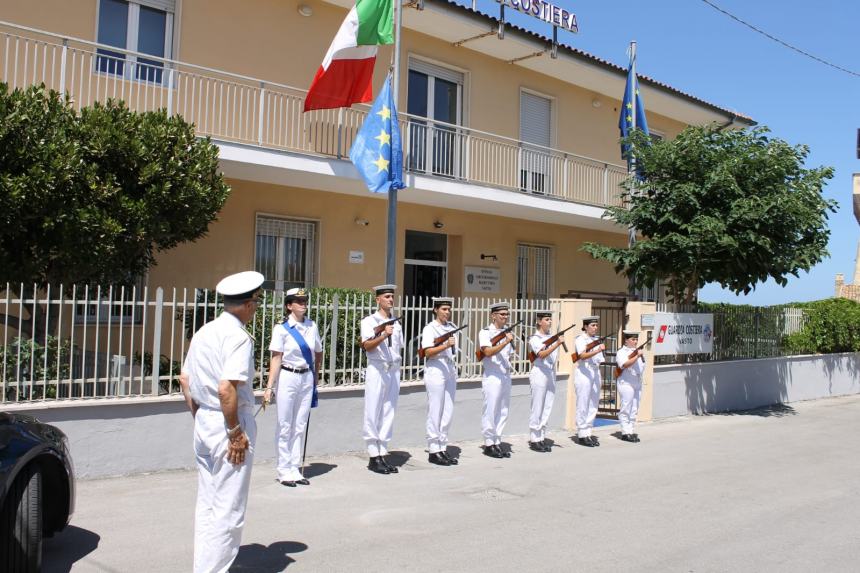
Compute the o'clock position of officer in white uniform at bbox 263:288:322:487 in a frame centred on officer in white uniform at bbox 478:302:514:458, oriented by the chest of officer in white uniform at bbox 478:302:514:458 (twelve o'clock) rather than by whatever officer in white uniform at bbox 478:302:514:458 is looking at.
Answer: officer in white uniform at bbox 263:288:322:487 is roughly at 3 o'clock from officer in white uniform at bbox 478:302:514:458.

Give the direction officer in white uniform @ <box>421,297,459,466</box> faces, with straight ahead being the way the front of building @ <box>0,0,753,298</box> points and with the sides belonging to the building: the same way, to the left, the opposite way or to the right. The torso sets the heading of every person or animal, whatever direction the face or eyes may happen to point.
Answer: the same way

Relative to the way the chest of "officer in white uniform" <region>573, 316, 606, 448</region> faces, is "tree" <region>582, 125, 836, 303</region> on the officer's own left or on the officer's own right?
on the officer's own left

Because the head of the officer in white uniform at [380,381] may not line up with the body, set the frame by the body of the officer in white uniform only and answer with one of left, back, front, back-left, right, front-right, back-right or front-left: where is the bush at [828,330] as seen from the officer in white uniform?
left

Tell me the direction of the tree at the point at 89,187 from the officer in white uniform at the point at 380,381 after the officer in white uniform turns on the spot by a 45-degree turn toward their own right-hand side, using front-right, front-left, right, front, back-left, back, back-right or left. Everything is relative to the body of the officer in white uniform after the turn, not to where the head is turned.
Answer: right

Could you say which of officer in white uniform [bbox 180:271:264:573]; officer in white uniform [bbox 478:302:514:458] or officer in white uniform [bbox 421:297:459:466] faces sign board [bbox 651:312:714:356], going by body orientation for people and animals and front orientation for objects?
officer in white uniform [bbox 180:271:264:573]

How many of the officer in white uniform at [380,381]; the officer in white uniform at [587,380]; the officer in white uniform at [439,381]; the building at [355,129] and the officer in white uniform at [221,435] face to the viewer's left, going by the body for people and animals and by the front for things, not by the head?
0

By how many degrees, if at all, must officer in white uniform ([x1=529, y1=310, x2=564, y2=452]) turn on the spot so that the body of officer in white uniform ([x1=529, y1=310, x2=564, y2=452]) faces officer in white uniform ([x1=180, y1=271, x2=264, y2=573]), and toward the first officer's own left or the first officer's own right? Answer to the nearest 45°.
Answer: approximately 45° to the first officer's own right

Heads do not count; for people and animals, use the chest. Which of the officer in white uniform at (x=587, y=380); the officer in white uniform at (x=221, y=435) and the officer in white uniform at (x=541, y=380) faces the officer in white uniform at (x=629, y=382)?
the officer in white uniform at (x=221, y=435)

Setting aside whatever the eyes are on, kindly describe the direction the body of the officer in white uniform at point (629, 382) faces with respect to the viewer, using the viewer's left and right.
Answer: facing the viewer and to the right of the viewer

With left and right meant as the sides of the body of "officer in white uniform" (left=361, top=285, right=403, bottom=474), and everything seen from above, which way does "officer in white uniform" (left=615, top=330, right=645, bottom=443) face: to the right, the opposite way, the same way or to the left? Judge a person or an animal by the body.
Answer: the same way

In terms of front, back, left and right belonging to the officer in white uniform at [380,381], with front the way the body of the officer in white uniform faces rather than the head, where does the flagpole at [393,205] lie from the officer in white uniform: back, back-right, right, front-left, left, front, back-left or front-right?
back-left

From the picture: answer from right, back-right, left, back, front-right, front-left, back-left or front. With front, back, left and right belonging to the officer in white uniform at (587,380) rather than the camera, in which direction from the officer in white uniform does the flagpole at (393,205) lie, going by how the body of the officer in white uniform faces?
back-right

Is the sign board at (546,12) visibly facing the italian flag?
no

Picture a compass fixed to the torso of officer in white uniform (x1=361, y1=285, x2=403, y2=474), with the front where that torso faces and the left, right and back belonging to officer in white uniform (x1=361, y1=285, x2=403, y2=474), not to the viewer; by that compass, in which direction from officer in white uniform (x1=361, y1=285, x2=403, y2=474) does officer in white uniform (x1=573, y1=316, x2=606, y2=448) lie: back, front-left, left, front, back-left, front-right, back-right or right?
left

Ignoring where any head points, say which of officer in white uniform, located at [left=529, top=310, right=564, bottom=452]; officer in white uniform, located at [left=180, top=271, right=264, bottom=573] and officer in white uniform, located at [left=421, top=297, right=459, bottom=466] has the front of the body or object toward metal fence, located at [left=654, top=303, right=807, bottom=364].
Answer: officer in white uniform, located at [left=180, top=271, right=264, bottom=573]

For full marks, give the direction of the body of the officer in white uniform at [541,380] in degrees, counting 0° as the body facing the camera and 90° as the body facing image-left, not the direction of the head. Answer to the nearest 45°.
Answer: approximately 315°

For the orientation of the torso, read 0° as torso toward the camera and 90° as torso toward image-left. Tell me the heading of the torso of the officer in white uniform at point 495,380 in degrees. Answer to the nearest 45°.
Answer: approximately 315°

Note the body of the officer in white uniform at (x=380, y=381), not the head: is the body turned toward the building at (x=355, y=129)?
no
